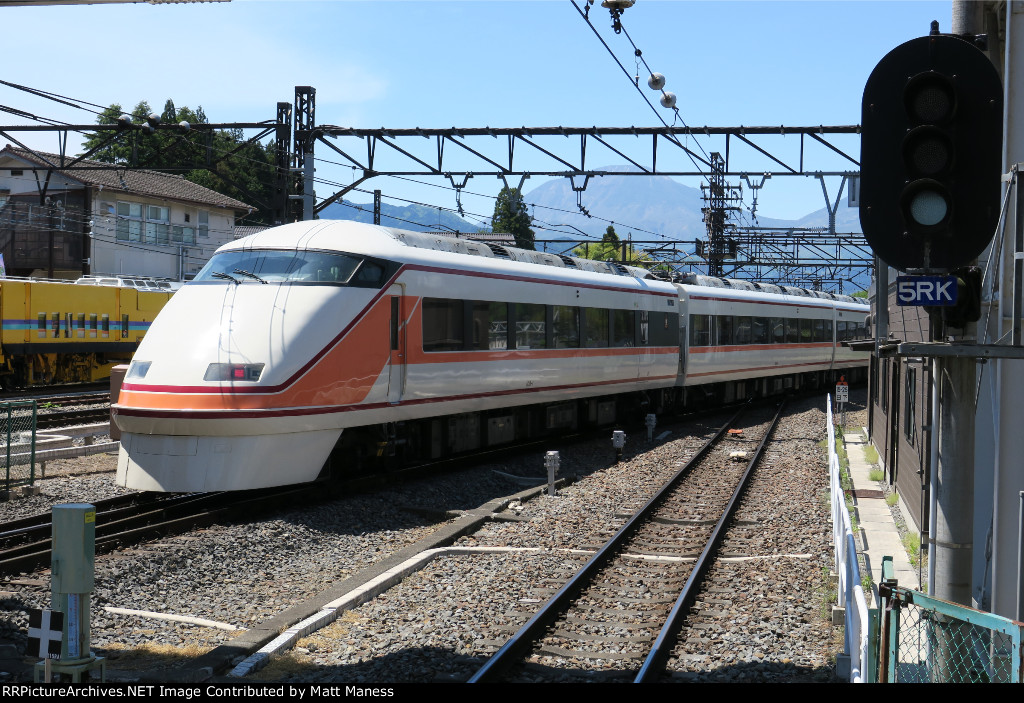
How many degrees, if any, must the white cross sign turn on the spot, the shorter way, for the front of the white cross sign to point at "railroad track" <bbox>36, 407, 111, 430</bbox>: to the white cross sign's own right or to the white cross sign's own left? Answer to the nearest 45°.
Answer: approximately 180°

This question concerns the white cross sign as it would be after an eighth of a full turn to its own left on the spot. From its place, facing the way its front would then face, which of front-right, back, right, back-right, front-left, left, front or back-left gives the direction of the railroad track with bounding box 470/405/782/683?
front-left

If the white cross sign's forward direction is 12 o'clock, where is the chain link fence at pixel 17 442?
The chain link fence is roughly at 6 o'clock from the white cross sign.

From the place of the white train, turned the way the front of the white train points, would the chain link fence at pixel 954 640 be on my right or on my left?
on my left

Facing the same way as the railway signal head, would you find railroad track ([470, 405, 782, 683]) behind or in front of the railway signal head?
behind

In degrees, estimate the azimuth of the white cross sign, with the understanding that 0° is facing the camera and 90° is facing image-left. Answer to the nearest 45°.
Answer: approximately 0°

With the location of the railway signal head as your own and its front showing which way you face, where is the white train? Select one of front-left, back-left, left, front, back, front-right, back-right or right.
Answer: back-right

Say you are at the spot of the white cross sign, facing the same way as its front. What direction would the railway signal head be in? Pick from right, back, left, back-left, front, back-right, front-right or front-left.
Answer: front-left

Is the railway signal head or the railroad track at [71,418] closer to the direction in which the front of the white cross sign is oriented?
the railway signal head

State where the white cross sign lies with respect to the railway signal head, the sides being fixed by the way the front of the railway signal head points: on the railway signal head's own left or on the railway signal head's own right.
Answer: on the railway signal head's own right

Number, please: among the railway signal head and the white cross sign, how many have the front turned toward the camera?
2
